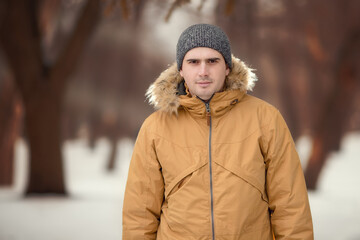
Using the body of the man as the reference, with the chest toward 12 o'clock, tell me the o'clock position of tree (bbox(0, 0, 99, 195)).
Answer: The tree is roughly at 5 o'clock from the man.

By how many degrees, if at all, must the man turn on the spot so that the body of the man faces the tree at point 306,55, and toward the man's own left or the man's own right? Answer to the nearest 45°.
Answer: approximately 180°

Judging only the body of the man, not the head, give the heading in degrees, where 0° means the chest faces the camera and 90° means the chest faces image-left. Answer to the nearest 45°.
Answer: approximately 0°
